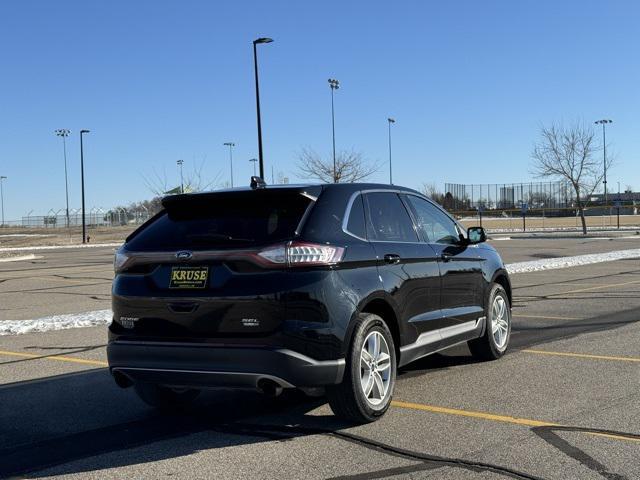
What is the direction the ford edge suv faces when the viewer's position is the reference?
facing away from the viewer and to the right of the viewer
